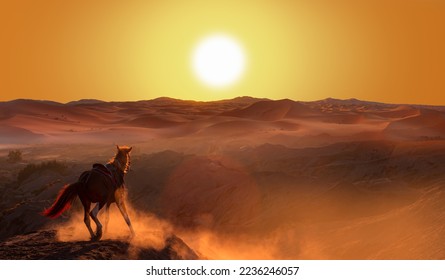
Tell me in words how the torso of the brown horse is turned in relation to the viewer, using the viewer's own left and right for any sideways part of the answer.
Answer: facing away from the viewer and to the right of the viewer
